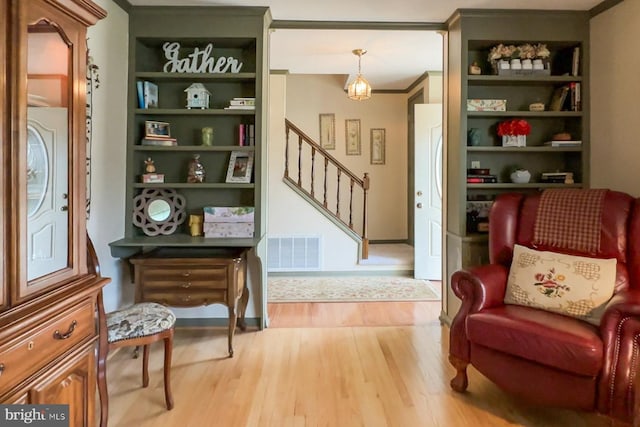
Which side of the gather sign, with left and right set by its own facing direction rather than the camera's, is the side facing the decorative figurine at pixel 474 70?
left

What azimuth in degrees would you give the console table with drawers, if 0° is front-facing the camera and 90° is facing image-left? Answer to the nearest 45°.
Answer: approximately 0°

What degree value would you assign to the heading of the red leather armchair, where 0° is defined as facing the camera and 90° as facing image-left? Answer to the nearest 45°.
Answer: approximately 45°

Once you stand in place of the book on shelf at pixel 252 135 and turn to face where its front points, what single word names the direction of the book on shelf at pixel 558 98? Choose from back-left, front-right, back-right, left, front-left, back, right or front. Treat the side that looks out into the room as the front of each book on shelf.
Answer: left
